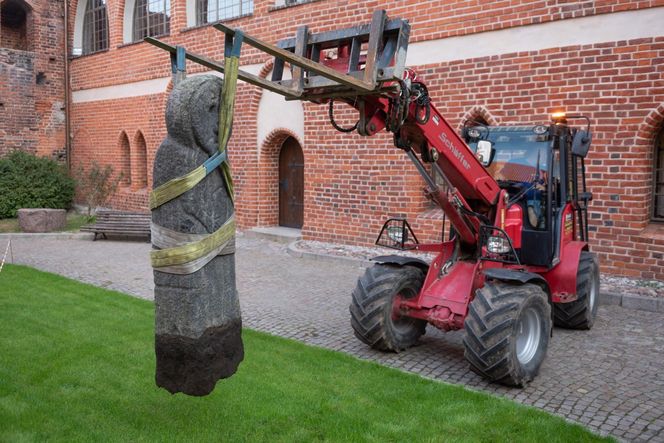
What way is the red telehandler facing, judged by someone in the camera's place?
facing the viewer and to the left of the viewer

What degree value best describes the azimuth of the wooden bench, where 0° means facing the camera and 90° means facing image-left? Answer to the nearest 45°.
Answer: approximately 45°

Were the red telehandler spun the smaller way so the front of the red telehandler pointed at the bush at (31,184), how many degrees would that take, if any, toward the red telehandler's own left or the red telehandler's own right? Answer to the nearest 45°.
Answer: approximately 90° to the red telehandler's own right

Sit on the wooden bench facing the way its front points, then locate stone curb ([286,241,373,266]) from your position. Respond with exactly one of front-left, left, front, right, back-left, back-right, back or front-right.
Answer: left

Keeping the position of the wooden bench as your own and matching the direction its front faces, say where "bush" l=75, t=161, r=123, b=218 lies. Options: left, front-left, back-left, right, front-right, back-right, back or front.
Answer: back-right

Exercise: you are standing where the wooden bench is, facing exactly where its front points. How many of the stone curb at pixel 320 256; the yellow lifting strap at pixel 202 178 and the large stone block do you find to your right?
1

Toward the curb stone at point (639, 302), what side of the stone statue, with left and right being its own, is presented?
left

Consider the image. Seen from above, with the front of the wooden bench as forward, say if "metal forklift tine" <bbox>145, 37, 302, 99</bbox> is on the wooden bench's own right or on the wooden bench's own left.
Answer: on the wooden bench's own left

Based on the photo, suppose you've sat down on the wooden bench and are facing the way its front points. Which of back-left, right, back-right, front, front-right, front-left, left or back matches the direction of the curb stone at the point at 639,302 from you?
left

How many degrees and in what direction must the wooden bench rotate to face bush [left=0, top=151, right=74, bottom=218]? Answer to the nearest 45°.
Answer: approximately 90° to its right

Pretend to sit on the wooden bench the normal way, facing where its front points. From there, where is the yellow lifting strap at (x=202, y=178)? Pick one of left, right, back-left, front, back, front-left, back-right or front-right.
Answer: front-left

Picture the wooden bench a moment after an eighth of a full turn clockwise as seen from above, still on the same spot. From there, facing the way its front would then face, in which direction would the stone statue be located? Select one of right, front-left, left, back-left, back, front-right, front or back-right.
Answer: left

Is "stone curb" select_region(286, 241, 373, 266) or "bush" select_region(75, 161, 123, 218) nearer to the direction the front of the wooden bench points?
the stone curb
